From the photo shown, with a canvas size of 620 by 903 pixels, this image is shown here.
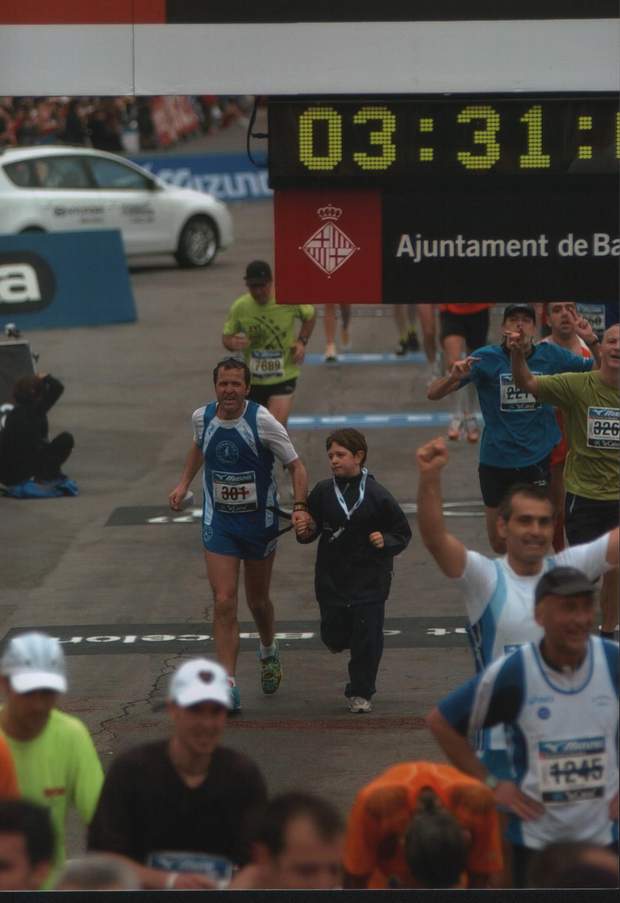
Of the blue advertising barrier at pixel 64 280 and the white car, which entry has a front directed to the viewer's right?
the white car

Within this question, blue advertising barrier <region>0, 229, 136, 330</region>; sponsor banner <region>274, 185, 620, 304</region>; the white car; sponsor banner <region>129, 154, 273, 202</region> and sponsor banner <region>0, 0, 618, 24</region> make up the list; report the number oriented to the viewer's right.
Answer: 1

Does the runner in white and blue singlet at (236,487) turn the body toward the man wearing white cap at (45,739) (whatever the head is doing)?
yes

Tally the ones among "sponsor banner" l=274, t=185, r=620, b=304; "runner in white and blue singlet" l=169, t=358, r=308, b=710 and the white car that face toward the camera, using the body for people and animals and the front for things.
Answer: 2

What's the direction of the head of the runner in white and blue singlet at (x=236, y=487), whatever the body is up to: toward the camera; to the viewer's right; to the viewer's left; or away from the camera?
toward the camera

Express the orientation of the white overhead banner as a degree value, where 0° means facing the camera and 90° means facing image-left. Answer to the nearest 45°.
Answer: approximately 0°

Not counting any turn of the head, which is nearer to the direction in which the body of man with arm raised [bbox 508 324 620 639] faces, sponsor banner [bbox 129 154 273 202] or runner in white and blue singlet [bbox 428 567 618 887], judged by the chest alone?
the runner in white and blue singlet

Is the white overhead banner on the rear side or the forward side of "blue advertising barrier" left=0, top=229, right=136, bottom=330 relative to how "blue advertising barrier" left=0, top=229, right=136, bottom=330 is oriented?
on the forward side

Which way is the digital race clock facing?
toward the camera

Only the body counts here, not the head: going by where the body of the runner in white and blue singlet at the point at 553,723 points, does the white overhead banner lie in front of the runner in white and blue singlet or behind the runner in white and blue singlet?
behind

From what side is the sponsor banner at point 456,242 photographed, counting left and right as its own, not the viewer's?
front

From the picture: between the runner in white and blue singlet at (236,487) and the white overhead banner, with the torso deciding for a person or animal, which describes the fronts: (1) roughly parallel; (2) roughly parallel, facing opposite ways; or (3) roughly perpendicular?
roughly parallel

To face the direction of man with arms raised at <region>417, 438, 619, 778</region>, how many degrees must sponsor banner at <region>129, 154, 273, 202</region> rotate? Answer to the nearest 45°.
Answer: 0° — it already faces them

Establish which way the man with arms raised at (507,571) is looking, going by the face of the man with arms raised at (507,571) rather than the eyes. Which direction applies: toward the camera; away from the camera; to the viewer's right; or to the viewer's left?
toward the camera

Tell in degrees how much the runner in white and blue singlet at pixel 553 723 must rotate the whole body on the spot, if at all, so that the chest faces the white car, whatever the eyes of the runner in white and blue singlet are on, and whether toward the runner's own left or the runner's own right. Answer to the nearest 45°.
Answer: approximately 180°

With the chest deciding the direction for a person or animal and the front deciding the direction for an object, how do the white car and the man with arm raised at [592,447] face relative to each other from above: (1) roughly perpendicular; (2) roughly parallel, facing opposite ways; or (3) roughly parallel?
roughly perpendicular

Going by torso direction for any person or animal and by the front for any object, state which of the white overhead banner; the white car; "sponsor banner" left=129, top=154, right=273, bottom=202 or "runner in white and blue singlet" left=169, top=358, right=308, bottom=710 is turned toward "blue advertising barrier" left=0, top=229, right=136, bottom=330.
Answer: the sponsor banner

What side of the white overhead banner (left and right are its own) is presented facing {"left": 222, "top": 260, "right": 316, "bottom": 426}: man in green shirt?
back

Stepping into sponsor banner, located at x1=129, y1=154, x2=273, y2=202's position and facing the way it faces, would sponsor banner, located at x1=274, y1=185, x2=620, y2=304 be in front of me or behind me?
in front
